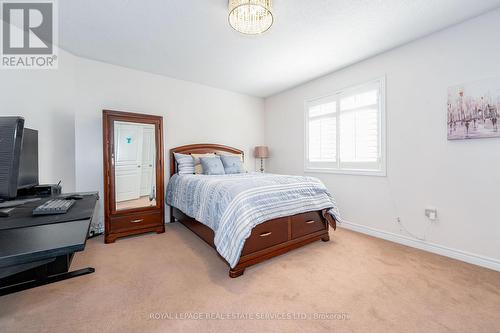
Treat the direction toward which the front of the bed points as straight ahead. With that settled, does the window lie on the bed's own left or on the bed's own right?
on the bed's own left

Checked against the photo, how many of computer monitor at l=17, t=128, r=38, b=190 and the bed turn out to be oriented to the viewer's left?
0

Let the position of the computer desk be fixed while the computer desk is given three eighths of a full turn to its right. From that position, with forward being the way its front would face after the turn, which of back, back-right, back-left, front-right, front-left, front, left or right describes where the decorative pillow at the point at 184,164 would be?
back-right

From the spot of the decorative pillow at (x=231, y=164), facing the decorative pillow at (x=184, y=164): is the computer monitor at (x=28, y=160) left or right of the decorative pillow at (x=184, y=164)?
left

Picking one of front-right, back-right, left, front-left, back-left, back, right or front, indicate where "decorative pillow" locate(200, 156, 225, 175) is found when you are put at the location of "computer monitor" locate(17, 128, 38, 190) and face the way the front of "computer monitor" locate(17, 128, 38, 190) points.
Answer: front-left

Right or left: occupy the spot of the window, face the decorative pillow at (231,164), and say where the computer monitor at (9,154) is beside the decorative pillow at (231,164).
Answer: left

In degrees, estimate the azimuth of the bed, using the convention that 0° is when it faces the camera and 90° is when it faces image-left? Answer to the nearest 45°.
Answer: approximately 315°

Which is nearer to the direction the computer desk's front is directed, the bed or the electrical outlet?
the electrical outlet

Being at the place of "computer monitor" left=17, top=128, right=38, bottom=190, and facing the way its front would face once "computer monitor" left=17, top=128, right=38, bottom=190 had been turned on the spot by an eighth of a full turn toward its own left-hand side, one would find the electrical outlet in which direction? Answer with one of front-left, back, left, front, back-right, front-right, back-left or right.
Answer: front-right

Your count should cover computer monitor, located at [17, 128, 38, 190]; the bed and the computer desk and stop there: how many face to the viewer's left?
0

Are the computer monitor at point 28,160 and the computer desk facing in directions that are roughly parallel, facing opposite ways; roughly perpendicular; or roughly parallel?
roughly parallel

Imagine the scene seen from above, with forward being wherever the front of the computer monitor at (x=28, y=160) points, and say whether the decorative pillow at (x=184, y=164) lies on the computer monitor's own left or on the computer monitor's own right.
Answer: on the computer monitor's own left

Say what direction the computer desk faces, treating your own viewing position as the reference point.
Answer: facing the viewer and to the right of the viewer
